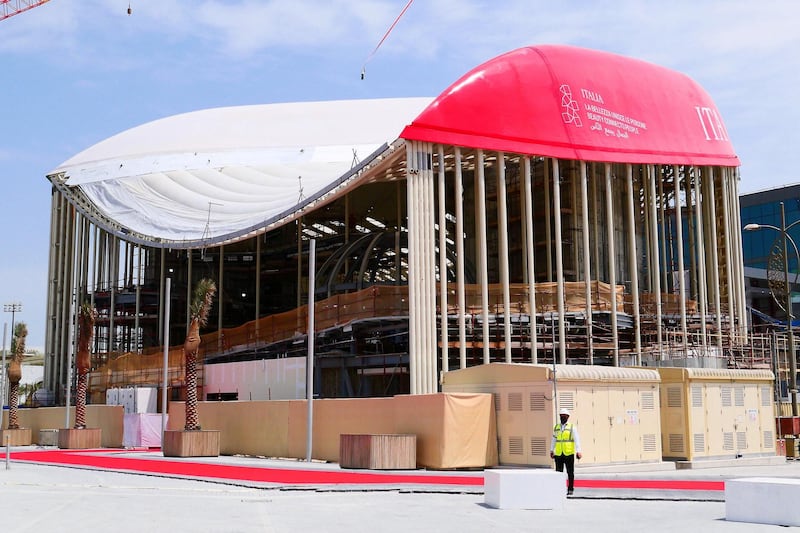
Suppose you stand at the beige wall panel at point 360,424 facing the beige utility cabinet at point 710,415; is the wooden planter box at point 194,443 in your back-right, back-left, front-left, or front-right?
back-left

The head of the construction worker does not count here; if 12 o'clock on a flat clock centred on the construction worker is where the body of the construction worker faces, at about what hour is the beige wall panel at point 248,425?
The beige wall panel is roughly at 5 o'clock from the construction worker.

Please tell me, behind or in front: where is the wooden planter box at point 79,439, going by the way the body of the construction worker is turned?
behind

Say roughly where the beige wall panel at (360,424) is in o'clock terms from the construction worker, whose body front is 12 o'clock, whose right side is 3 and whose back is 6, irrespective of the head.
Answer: The beige wall panel is roughly at 5 o'clock from the construction worker.

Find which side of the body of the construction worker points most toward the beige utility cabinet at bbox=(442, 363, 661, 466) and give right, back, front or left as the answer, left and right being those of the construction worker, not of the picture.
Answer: back

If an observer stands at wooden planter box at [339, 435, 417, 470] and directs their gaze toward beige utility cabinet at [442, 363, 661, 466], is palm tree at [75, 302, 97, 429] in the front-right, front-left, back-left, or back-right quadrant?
back-left

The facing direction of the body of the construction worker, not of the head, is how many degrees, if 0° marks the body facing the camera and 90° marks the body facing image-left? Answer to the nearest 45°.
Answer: approximately 0°

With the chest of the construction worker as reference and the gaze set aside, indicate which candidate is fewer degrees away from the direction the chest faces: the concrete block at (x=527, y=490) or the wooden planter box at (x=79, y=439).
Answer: the concrete block

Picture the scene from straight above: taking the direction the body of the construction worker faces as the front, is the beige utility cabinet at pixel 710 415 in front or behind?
behind

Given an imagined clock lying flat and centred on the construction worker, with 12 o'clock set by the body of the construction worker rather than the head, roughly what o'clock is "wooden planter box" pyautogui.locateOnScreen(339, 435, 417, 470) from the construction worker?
The wooden planter box is roughly at 5 o'clock from the construction worker.

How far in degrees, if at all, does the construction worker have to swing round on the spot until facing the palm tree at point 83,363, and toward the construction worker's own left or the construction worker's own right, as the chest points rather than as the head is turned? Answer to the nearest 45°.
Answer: approximately 135° to the construction worker's own right

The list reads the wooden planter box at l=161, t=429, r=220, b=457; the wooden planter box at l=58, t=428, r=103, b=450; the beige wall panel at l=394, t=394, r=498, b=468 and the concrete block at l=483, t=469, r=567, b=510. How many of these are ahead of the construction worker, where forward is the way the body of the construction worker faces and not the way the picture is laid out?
1
